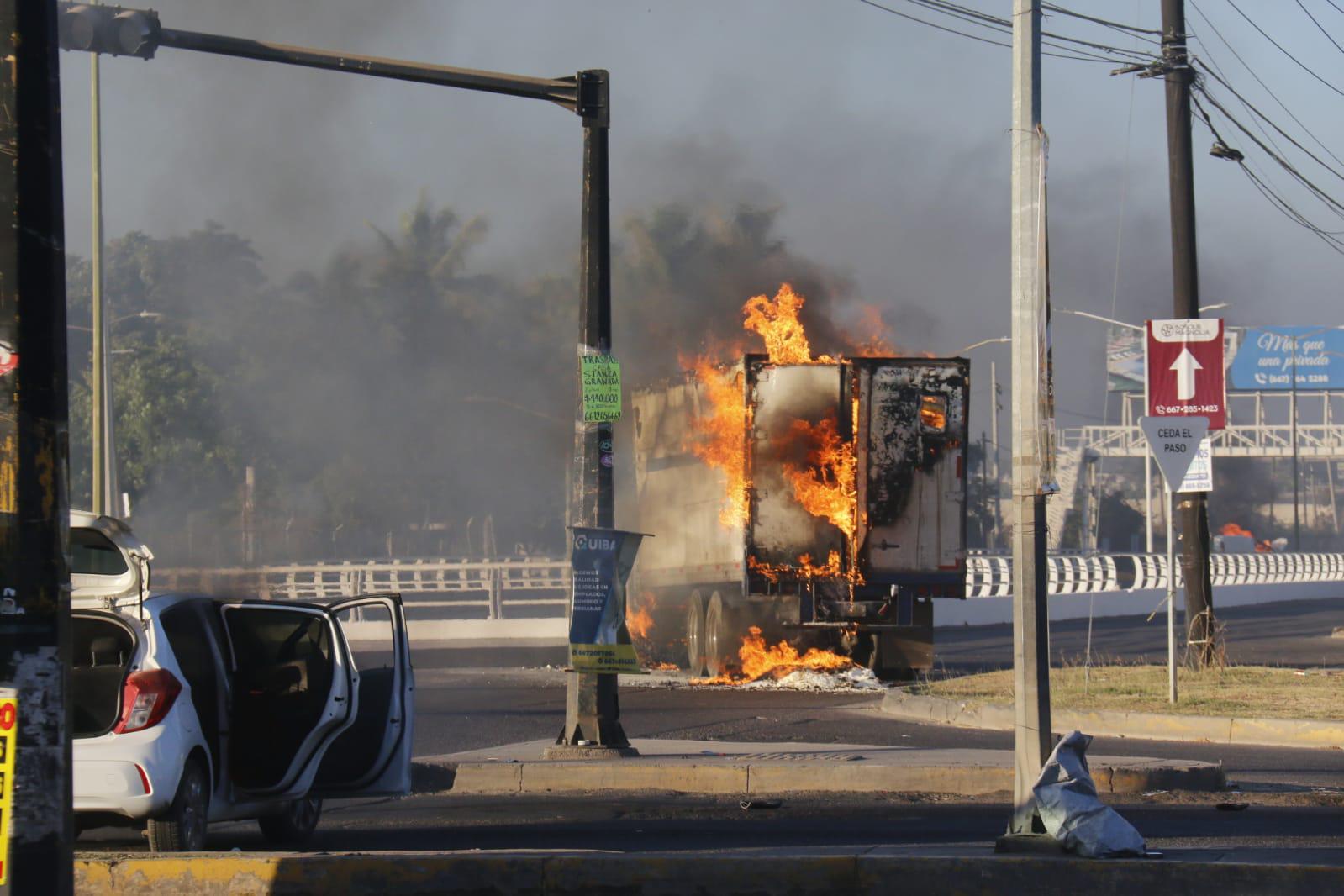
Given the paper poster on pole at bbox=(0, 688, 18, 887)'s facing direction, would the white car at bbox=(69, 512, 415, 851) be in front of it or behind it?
behind

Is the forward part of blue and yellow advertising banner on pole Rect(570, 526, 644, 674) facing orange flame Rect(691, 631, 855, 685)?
no

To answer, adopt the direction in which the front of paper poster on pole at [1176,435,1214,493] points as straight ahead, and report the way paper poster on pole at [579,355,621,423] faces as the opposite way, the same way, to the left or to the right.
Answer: the same way

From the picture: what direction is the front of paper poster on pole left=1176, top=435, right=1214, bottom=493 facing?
toward the camera

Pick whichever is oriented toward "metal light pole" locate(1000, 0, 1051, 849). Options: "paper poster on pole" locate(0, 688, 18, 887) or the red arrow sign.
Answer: the red arrow sign

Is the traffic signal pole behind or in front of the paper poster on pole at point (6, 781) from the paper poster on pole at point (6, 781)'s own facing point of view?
behind

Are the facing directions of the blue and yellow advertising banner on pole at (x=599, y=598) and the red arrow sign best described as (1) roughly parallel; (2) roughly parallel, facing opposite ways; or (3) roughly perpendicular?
roughly parallel

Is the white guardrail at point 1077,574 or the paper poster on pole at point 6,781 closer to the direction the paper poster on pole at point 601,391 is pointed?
the paper poster on pole

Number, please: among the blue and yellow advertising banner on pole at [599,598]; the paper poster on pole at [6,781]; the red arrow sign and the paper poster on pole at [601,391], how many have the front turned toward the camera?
4

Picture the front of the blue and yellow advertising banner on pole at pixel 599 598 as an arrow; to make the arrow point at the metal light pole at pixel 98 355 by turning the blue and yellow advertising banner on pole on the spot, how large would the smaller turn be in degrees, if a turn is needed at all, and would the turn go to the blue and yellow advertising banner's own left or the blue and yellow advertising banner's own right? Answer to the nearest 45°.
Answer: approximately 135° to the blue and yellow advertising banner's own right

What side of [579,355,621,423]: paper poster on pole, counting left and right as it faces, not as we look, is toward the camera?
front

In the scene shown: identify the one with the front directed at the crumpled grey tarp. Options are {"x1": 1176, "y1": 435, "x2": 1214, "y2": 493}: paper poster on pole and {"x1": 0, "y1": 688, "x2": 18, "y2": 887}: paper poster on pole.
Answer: {"x1": 1176, "y1": 435, "x2": 1214, "y2": 493}: paper poster on pole

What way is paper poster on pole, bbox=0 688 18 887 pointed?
toward the camera
